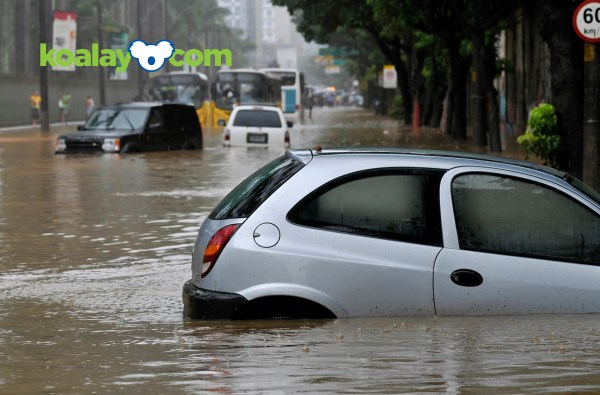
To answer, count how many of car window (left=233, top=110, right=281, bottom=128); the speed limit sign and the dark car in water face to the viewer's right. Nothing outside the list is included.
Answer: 0

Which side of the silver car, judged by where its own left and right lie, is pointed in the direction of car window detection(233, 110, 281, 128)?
left

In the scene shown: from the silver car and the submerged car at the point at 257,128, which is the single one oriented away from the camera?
the submerged car

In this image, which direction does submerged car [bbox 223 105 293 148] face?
away from the camera

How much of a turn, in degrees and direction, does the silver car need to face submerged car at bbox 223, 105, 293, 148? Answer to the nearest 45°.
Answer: approximately 90° to its left

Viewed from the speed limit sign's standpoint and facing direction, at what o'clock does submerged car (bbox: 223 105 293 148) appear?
The submerged car is roughly at 5 o'clock from the speed limit sign.

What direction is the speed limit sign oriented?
toward the camera

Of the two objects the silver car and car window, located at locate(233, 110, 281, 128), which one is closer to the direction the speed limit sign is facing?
the silver car

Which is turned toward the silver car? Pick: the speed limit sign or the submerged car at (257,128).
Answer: the speed limit sign

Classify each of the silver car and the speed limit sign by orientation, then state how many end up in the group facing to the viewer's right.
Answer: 1

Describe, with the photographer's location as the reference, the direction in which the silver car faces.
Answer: facing to the right of the viewer
